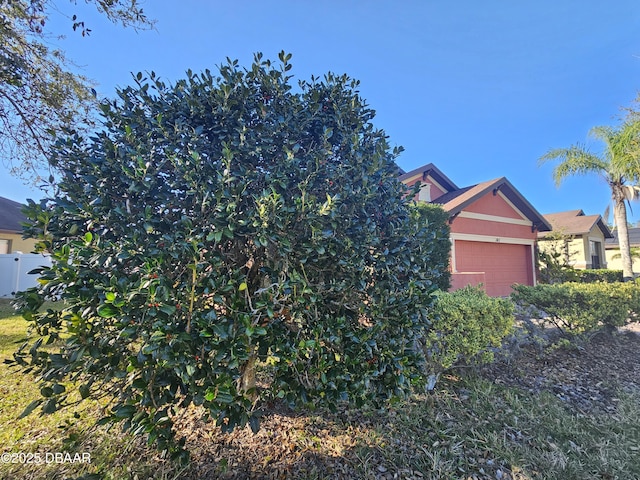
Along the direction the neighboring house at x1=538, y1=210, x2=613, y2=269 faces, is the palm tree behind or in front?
in front

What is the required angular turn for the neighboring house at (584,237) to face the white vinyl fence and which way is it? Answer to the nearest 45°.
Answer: approximately 90° to its right

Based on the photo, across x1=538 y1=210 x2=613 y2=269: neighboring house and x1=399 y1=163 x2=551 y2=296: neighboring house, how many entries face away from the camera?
0

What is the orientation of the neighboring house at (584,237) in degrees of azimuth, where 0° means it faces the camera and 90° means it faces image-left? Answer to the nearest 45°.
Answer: approximately 315°

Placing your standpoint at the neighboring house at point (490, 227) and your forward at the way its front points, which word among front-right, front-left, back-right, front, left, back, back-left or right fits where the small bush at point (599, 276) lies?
left

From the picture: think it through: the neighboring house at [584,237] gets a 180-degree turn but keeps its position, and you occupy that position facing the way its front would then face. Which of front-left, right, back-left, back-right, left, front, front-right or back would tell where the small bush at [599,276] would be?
back-left

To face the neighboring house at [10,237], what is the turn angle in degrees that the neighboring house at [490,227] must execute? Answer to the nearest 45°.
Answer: approximately 90° to its right

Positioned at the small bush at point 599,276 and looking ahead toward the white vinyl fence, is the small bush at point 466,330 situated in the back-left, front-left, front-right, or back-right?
front-left

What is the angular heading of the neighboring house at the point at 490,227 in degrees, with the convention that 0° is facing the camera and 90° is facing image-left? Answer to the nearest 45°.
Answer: approximately 315°

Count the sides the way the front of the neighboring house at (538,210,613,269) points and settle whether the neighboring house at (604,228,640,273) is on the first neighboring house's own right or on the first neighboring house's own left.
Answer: on the first neighboring house's own left

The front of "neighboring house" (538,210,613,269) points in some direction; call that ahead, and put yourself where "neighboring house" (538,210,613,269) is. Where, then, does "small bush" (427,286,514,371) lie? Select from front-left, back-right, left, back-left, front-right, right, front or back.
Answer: front-right

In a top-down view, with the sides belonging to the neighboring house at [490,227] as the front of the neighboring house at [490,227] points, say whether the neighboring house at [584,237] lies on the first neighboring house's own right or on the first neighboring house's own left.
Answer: on the first neighboring house's own left

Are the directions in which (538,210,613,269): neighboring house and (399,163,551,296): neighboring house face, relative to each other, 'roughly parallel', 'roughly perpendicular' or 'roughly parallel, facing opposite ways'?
roughly parallel
